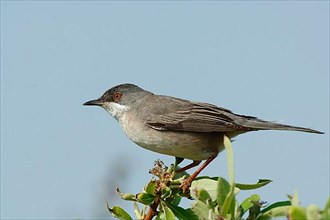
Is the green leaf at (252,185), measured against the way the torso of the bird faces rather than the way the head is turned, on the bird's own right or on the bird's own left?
on the bird's own left

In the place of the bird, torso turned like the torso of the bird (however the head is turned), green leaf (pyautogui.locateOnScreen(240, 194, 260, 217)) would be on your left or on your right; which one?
on your left

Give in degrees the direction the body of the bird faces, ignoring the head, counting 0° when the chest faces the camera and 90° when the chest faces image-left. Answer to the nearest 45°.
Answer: approximately 90°

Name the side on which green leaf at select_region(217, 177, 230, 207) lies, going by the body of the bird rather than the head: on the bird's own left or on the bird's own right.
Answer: on the bird's own left

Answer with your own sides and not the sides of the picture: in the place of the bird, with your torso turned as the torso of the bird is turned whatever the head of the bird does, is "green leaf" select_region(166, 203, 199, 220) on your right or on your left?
on your left
